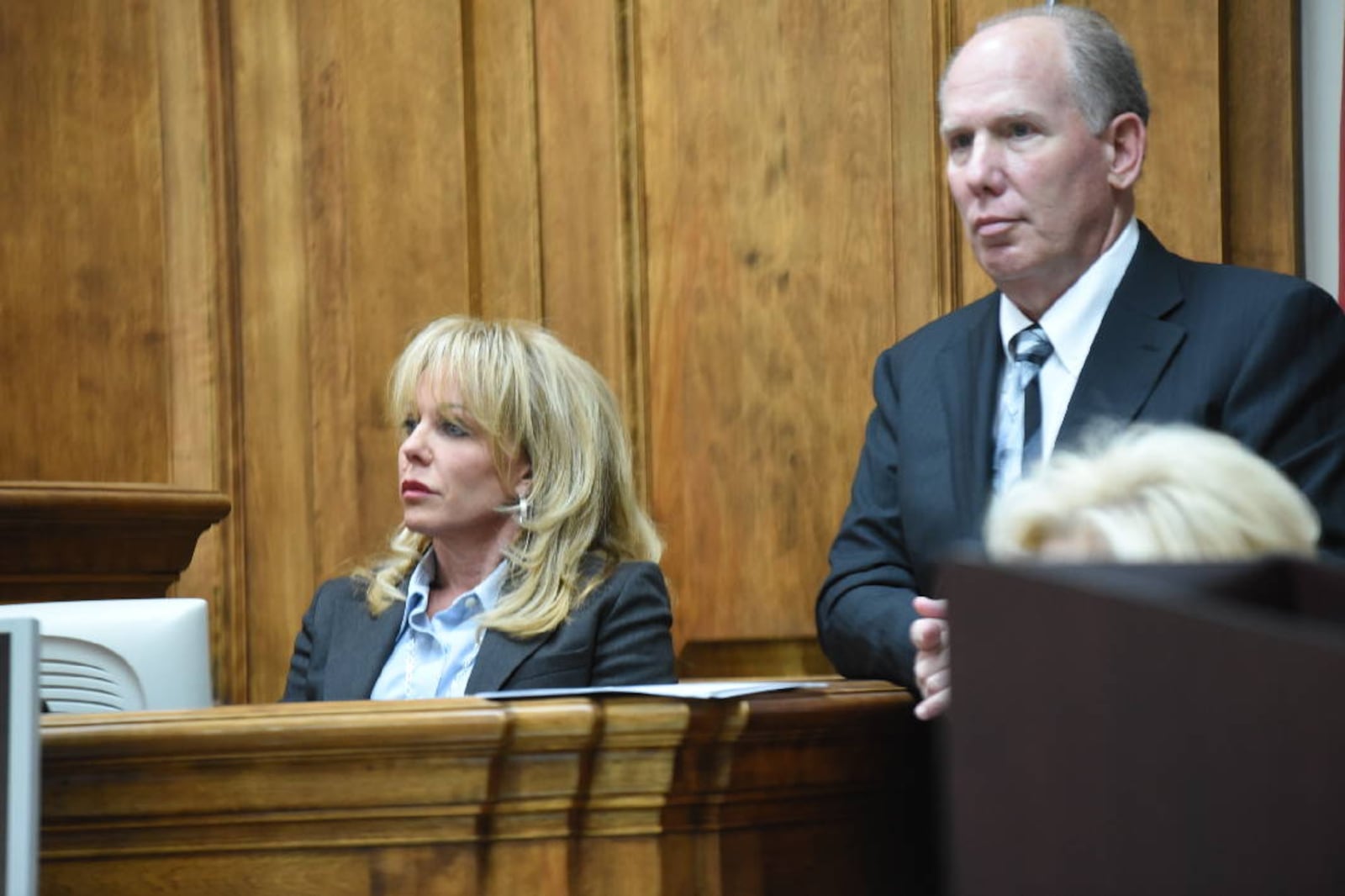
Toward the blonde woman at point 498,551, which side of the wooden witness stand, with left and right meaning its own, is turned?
back

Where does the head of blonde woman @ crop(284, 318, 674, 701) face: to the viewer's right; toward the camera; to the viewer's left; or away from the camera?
to the viewer's left

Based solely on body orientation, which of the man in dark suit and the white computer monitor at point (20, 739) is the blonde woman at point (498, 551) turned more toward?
the white computer monitor

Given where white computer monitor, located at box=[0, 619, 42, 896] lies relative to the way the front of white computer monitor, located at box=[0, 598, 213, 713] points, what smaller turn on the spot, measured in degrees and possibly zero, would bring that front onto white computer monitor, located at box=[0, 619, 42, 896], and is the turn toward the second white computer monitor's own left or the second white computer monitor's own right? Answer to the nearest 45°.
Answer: approximately 180°

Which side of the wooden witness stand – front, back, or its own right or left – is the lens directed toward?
front

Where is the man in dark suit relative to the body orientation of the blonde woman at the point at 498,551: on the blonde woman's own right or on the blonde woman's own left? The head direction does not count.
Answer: on the blonde woman's own left

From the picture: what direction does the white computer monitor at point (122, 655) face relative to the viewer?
away from the camera

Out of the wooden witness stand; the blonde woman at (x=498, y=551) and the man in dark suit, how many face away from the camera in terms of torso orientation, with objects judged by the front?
0

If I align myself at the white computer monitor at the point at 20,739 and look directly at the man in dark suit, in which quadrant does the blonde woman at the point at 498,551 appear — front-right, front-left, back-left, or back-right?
front-left

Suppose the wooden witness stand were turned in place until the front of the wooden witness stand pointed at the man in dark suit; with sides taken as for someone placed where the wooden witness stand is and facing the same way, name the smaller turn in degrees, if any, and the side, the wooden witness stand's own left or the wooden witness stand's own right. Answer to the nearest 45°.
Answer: approximately 135° to the wooden witness stand's own left

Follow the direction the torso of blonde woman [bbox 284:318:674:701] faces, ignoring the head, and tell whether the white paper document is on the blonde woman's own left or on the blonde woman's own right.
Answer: on the blonde woman's own left

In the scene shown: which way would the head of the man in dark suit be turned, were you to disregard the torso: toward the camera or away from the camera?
toward the camera

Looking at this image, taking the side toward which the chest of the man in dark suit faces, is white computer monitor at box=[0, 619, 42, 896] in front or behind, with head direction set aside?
in front

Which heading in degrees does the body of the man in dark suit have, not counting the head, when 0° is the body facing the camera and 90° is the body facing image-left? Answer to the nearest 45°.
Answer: approximately 45°
